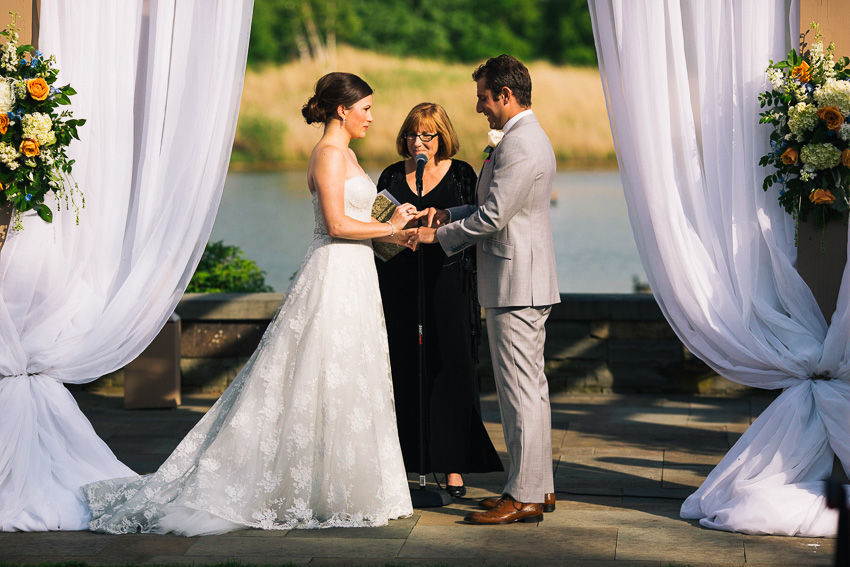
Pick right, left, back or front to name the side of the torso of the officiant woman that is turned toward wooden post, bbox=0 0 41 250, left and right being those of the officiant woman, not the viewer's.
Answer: right

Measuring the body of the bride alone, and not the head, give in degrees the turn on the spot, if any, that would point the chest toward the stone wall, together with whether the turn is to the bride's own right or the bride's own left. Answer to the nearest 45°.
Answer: approximately 45° to the bride's own left

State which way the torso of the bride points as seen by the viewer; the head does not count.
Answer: to the viewer's right

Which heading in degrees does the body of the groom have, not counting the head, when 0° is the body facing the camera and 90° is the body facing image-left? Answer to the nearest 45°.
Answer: approximately 90°

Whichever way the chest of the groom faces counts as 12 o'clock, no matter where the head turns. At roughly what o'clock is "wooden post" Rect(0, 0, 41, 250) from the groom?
The wooden post is roughly at 12 o'clock from the groom.

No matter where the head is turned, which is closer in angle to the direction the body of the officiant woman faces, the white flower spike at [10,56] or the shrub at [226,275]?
the white flower spike

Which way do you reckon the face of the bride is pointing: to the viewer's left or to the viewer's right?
to the viewer's right

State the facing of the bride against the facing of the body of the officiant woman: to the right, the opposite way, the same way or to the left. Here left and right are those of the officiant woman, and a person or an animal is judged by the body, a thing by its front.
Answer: to the left

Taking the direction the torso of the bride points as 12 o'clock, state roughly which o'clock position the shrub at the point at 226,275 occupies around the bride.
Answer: The shrub is roughly at 9 o'clock from the bride.

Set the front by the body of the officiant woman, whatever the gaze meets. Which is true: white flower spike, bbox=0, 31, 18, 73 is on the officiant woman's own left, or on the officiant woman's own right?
on the officiant woman's own right

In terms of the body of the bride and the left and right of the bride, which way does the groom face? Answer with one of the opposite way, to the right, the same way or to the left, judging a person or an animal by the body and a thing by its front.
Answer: the opposite way

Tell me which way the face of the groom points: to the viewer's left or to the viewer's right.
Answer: to the viewer's left
